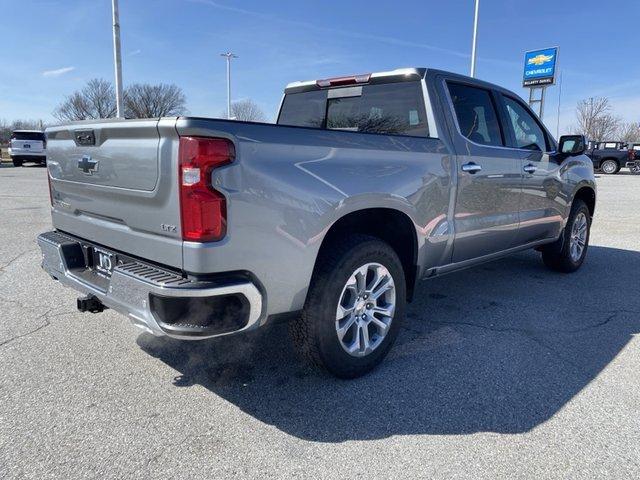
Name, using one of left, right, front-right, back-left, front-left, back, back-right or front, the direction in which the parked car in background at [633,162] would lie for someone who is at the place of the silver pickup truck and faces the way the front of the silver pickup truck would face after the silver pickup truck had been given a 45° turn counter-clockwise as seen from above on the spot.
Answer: front-right

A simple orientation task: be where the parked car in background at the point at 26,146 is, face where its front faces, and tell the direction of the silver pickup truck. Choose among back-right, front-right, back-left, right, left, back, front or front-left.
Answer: back

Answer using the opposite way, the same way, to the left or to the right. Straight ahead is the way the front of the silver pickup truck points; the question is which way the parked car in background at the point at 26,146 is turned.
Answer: to the left

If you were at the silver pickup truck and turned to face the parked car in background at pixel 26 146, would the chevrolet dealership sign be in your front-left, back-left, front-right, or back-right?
front-right

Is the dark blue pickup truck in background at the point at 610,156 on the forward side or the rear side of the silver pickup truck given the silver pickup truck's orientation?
on the forward side

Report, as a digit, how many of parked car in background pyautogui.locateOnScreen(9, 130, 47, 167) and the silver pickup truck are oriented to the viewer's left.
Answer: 0

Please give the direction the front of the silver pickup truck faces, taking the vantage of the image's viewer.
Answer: facing away from the viewer and to the right of the viewer

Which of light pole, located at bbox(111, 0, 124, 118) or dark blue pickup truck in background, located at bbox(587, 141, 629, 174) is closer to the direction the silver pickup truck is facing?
the dark blue pickup truck in background

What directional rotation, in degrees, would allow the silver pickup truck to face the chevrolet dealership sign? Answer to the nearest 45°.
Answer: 0° — it already faces it

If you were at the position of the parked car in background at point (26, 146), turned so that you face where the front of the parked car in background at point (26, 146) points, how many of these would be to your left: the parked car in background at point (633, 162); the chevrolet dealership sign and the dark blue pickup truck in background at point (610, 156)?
0

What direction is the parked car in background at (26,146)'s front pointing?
away from the camera

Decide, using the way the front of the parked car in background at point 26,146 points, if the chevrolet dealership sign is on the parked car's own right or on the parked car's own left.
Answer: on the parked car's own right

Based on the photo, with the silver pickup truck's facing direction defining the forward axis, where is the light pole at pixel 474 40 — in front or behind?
in front
